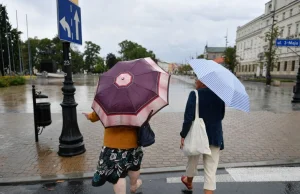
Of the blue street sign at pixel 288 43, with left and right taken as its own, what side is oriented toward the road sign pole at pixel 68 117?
front

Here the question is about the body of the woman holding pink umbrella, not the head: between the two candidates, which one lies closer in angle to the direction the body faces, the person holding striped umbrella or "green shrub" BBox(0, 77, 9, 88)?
the green shrub

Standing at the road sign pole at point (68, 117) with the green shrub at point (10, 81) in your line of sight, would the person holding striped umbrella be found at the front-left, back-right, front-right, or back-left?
back-right

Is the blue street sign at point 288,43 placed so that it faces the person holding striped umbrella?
yes

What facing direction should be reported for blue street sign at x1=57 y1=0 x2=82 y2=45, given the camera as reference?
facing the viewer and to the right of the viewer

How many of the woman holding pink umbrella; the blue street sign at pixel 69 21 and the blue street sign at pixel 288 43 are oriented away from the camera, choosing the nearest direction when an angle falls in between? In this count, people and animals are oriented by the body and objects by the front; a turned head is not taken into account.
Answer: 1

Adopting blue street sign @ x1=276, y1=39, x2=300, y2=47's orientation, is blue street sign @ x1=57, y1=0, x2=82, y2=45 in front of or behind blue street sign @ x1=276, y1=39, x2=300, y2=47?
in front

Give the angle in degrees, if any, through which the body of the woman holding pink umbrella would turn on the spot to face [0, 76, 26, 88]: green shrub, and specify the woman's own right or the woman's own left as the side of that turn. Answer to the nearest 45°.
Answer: approximately 45° to the woman's own left

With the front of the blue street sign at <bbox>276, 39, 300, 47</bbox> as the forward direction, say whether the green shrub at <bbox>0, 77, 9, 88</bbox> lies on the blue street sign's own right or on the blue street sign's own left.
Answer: on the blue street sign's own right

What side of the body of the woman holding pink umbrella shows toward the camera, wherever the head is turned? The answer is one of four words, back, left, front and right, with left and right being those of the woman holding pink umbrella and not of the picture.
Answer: back

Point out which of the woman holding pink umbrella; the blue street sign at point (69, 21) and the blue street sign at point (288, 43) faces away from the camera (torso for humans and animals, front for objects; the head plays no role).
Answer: the woman holding pink umbrella

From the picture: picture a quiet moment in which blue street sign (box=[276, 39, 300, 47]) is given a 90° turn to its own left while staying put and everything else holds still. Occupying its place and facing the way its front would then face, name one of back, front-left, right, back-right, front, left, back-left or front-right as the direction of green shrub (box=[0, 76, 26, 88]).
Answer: back

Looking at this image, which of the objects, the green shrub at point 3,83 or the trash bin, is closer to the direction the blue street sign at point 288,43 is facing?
the trash bin
